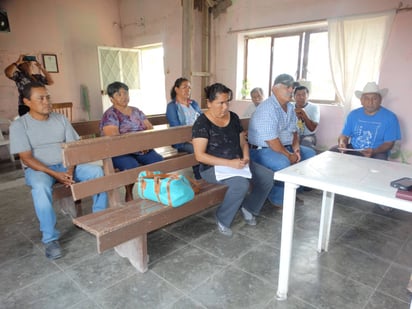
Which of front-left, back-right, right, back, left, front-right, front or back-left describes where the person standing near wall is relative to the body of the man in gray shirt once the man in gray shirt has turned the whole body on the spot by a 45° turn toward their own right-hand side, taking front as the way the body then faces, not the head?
back

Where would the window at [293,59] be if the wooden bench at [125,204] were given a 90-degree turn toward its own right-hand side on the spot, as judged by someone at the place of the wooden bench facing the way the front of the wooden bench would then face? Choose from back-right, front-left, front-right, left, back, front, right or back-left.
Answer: back

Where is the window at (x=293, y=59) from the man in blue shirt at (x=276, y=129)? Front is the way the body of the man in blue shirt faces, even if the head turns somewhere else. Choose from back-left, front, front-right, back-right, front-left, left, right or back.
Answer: back-left

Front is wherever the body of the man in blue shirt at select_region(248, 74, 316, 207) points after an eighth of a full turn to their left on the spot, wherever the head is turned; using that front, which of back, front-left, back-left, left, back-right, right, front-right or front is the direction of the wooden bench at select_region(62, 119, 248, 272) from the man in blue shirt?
back-right

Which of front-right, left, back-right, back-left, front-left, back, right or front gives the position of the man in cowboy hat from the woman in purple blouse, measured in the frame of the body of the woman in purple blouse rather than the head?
front-left

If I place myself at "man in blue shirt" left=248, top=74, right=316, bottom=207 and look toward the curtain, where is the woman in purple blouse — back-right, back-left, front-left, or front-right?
back-left

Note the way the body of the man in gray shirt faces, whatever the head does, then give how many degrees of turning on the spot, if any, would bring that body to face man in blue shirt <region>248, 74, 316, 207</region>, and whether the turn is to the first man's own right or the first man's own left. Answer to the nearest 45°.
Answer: approximately 45° to the first man's own left

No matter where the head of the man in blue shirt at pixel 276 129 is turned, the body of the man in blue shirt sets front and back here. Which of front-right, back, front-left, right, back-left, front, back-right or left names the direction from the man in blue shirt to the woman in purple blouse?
back-right

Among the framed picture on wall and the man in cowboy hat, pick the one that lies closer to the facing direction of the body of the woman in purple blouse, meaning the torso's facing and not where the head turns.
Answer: the man in cowboy hat

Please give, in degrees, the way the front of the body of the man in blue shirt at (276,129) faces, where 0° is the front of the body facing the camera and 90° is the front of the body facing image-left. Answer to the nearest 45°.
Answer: approximately 315°
